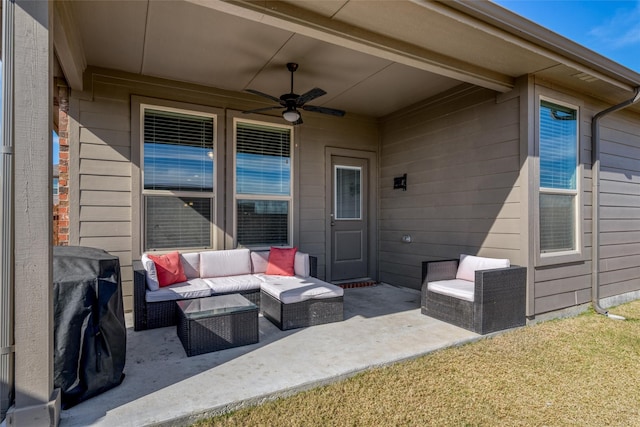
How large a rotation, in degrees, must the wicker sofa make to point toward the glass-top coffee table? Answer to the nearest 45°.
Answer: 0° — it already faces it

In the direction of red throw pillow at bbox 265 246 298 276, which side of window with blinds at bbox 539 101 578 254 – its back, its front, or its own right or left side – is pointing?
right

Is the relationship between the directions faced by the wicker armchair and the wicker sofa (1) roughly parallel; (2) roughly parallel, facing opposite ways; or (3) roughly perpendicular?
roughly perpendicular

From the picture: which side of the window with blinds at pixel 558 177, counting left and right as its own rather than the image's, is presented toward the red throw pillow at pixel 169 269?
right

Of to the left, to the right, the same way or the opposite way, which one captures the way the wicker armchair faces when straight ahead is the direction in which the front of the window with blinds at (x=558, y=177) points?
to the right

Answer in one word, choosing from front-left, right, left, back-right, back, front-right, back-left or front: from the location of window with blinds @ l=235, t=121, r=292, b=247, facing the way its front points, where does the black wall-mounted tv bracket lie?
front-left

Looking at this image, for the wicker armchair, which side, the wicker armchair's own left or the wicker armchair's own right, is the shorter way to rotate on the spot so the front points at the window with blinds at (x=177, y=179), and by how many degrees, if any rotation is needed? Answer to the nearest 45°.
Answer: approximately 45° to the wicker armchair's own right

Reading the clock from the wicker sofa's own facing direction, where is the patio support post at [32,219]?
The patio support post is roughly at 1 o'clock from the wicker sofa.

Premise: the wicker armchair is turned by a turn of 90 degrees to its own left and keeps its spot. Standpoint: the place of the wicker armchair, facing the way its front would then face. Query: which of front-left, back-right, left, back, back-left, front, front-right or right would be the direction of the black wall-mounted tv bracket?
back

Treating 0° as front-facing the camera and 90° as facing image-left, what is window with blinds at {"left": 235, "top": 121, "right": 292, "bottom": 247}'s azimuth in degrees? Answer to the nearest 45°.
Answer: approximately 315°

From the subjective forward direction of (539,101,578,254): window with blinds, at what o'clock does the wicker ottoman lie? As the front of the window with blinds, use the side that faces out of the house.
The wicker ottoman is roughly at 3 o'clock from the window with blinds.
